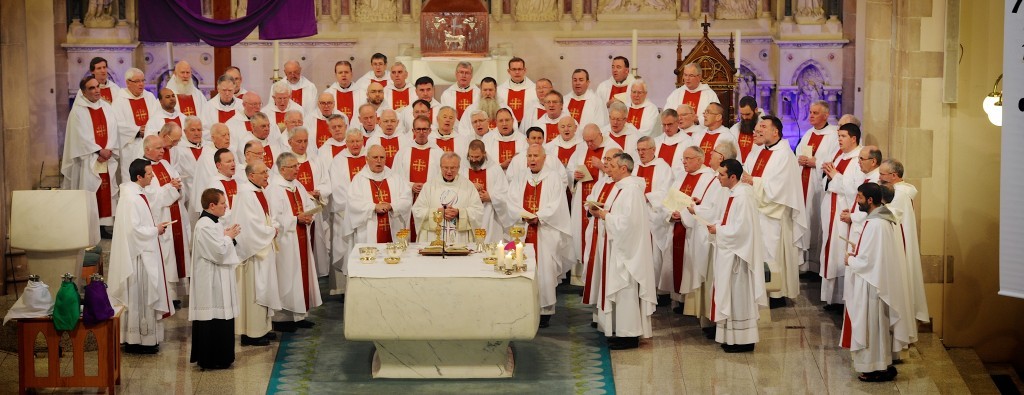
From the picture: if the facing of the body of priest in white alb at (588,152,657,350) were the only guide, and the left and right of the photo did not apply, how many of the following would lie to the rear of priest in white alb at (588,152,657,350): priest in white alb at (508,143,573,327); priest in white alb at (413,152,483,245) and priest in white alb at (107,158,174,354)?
0

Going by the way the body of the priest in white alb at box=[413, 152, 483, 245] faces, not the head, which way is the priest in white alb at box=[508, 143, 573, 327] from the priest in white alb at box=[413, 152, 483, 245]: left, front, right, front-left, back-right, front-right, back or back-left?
left

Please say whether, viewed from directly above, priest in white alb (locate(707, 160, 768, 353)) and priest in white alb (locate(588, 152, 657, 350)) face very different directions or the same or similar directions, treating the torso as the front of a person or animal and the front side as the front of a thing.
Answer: same or similar directions

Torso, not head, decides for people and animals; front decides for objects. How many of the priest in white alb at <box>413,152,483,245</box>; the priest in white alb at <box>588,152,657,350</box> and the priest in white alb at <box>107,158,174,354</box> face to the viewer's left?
1

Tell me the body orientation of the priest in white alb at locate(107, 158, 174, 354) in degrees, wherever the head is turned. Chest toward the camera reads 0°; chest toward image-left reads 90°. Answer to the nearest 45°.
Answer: approximately 270°

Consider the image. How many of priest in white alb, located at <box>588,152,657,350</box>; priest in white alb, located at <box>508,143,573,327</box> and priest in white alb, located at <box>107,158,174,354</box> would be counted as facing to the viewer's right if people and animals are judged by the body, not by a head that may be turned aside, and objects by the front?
1

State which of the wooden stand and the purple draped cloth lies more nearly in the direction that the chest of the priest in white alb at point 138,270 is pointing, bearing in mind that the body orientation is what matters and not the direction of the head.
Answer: the purple draped cloth

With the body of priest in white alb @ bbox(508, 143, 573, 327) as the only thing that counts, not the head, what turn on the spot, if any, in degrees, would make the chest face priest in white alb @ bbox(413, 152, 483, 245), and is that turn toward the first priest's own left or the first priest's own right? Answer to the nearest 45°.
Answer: approximately 45° to the first priest's own right

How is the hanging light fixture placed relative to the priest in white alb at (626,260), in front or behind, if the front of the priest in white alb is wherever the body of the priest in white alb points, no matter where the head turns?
behind

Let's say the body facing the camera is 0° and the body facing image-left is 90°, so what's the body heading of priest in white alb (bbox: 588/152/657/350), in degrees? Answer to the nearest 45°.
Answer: approximately 90°

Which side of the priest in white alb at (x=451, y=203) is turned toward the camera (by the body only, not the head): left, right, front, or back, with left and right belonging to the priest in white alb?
front

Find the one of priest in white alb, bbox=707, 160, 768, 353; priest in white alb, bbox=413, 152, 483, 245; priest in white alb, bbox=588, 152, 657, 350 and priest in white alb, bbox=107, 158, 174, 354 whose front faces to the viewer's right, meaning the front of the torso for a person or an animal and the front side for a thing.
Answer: priest in white alb, bbox=107, 158, 174, 354

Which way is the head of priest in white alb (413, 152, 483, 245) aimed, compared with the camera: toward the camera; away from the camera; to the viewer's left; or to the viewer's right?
toward the camera

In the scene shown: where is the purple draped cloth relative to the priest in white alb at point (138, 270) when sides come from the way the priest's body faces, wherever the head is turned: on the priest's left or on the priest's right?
on the priest's left

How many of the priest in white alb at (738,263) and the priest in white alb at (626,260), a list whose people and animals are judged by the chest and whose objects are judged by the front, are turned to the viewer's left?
2

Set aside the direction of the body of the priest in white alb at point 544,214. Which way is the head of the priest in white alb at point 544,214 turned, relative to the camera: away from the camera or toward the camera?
toward the camera

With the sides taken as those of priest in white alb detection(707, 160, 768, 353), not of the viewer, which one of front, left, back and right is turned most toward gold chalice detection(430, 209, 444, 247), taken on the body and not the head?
front

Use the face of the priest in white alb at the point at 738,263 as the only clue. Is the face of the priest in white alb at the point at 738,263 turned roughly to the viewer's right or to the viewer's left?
to the viewer's left

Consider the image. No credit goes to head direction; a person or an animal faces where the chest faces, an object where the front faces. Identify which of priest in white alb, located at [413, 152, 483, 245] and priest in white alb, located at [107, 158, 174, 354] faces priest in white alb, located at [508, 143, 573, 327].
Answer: priest in white alb, located at [107, 158, 174, 354]

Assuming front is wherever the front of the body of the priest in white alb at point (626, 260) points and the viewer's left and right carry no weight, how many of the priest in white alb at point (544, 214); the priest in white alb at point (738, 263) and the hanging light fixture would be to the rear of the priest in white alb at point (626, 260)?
2

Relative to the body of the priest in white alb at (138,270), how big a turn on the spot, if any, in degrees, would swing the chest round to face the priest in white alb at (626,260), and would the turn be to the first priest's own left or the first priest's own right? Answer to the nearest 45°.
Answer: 0° — they already face them

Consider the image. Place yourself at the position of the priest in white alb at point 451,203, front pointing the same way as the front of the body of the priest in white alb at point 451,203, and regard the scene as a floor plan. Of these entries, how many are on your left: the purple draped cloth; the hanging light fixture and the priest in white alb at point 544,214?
2

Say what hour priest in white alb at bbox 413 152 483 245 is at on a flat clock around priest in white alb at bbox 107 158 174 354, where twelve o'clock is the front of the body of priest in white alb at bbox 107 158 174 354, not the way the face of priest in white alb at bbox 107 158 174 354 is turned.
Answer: priest in white alb at bbox 413 152 483 245 is roughly at 12 o'clock from priest in white alb at bbox 107 158 174 354.

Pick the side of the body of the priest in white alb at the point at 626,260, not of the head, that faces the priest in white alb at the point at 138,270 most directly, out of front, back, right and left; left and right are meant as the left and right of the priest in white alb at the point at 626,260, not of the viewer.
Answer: front
